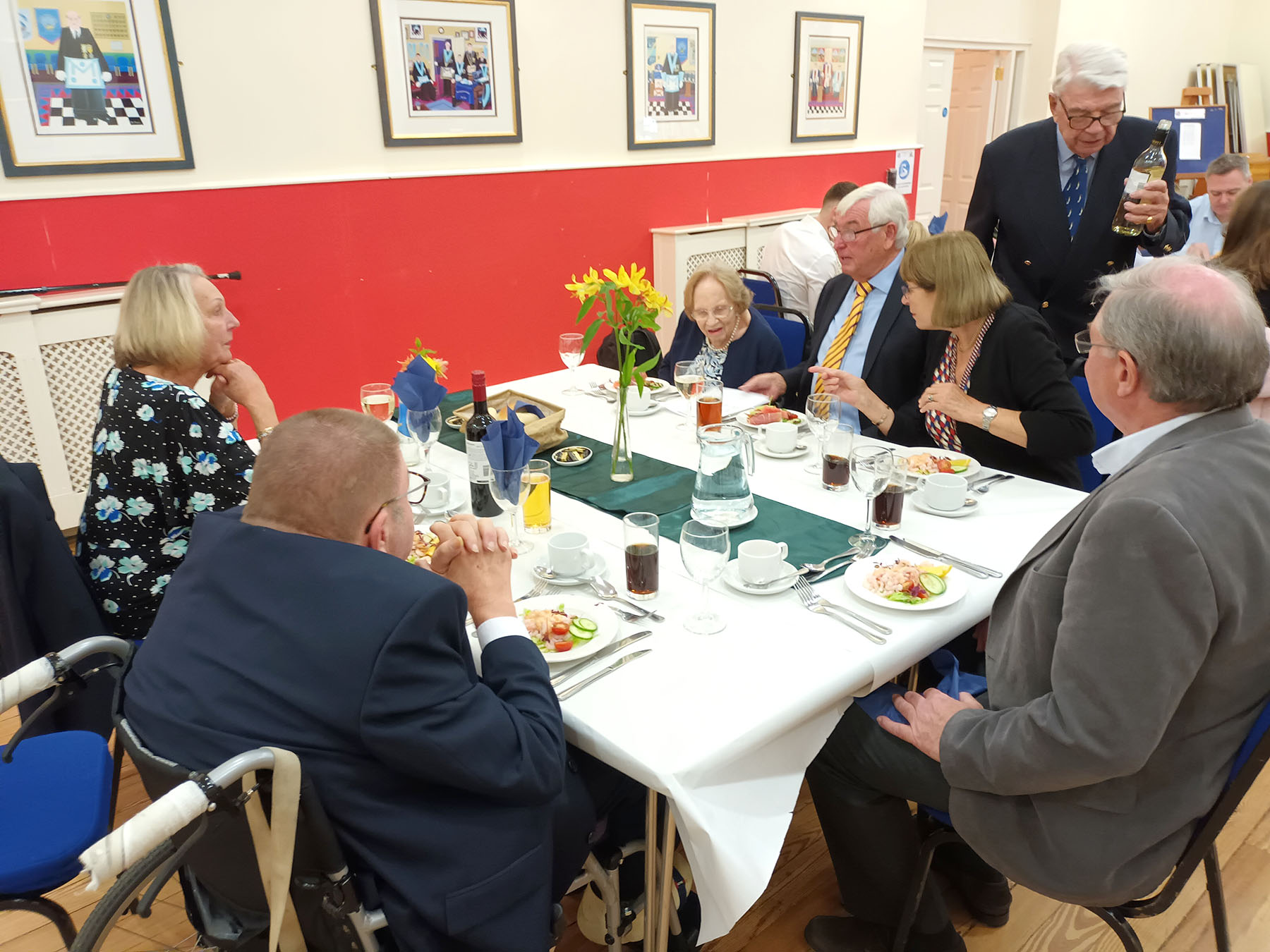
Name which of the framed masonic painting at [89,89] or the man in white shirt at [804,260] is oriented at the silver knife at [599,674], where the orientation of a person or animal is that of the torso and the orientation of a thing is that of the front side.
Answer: the framed masonic painting

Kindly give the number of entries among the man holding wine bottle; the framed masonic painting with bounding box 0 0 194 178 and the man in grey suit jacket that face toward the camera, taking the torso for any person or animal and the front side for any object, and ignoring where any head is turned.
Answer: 2

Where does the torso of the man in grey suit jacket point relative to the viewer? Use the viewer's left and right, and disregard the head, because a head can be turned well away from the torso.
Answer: facing to the left of the viewer

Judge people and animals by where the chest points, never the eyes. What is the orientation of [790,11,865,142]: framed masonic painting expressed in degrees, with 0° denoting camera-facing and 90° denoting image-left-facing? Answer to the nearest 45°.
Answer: approximately 315°

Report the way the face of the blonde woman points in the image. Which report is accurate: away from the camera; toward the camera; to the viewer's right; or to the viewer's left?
to the viewer's right

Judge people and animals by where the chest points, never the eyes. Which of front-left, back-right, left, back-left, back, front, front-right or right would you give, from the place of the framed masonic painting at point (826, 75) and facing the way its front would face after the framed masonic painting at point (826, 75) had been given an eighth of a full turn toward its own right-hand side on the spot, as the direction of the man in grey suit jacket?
front

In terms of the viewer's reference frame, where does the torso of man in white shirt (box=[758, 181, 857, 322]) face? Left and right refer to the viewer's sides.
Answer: facing away from the viewer and to the right of the viewer

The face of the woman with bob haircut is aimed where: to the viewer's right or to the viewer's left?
to the viewer's left

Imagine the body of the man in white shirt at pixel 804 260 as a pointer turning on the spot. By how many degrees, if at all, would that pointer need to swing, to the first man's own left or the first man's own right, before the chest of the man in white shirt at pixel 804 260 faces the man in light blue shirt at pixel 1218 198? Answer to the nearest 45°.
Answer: approximately 45° to the first man's own right

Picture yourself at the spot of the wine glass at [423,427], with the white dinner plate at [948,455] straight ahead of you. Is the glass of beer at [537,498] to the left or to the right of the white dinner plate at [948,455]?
right

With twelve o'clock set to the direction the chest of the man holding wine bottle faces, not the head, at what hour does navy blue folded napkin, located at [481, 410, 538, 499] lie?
The navy blue folded napkin is roughly at 1 o'clock from the man holding wine bottle.
